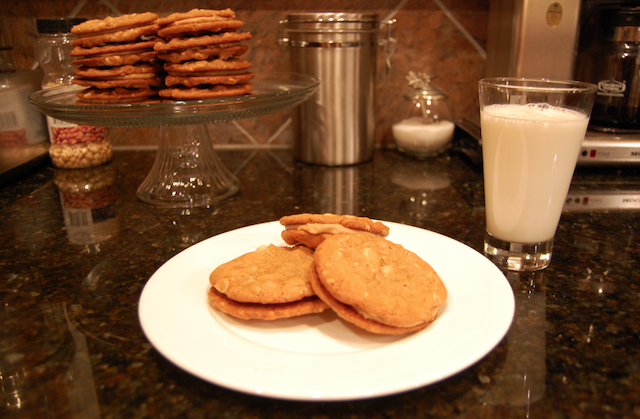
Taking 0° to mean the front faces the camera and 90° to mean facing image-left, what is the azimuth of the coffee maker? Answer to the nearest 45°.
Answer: approximately 0°

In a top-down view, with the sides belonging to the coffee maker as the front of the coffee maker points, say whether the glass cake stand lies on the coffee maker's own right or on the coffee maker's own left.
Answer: on the coffee maker's own right

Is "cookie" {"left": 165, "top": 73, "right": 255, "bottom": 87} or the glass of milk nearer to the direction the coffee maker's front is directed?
the glass of milk

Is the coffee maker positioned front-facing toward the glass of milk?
yes

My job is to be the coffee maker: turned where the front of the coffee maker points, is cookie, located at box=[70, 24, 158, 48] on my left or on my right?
on my right

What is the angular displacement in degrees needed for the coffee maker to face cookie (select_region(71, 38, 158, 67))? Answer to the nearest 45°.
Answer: approximately 45° to its right

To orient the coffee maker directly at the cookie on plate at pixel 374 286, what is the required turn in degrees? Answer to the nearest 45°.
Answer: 0° — it already faces it

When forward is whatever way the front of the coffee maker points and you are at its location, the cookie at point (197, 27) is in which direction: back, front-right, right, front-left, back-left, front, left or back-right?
front-right

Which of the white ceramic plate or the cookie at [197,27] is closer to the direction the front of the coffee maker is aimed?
the white ceramic plate

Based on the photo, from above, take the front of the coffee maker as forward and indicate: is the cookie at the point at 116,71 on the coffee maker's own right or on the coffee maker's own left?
on the coffee maker's own right
